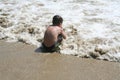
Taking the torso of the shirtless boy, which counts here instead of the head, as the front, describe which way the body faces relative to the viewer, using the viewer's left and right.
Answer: facing away from the viewer and to the right of the viewer
